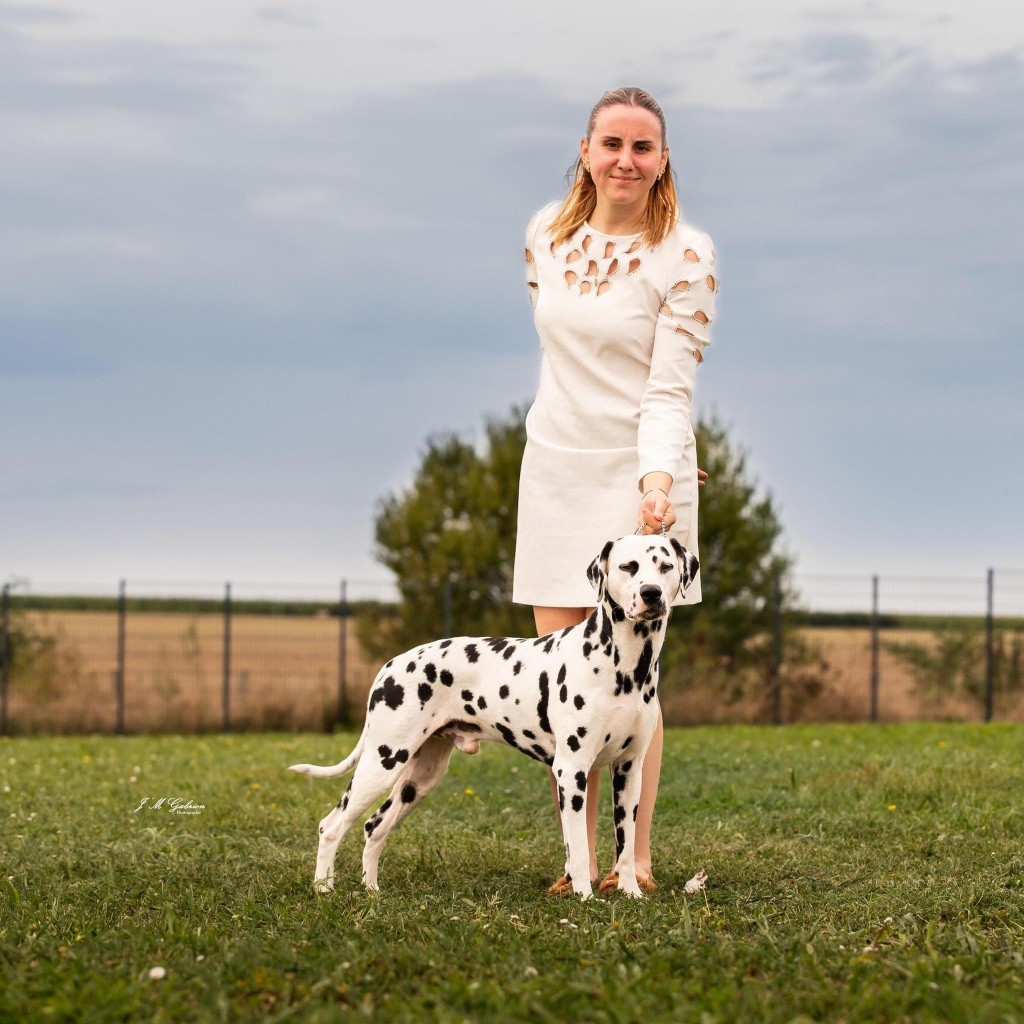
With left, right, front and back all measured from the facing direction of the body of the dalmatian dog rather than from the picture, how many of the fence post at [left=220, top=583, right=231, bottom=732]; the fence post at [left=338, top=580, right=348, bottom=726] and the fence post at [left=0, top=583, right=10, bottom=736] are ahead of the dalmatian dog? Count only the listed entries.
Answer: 0

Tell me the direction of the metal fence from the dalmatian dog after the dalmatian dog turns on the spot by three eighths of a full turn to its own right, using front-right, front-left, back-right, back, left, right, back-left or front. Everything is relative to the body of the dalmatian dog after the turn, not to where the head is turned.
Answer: right

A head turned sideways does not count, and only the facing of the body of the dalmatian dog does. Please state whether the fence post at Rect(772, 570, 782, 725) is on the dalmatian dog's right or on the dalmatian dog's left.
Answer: on the dalmatian dog's left

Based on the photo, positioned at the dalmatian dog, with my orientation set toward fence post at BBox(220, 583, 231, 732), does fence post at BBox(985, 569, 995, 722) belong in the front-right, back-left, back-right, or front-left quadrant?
front-right

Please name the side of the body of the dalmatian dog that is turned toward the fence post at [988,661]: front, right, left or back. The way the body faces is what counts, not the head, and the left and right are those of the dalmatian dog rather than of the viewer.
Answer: left

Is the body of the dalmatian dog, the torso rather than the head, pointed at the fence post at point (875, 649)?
no

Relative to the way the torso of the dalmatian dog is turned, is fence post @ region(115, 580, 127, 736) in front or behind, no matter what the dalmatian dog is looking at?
behind

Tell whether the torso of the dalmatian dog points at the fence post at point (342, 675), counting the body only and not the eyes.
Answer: no

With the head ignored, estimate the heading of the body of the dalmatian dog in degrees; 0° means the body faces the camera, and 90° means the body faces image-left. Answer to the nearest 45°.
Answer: approximately 315°

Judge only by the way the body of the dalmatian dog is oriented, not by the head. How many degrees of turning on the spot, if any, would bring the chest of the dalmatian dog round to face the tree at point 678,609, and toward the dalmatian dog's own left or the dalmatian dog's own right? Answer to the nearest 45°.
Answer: approximately 135° to the dalmatian dog's own left

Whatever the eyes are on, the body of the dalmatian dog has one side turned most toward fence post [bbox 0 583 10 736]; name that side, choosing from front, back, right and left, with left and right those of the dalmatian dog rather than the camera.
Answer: back

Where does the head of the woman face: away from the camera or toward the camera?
toward the camera
